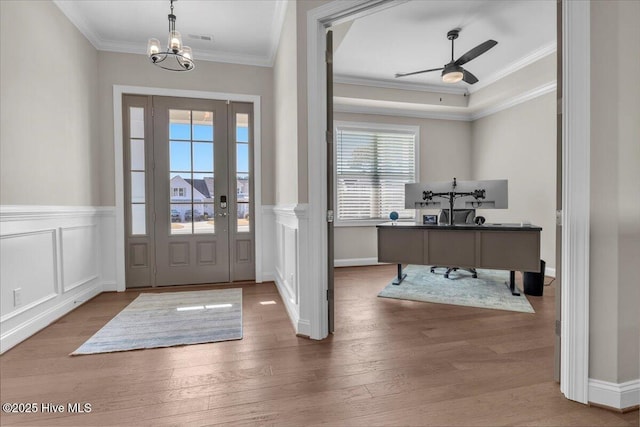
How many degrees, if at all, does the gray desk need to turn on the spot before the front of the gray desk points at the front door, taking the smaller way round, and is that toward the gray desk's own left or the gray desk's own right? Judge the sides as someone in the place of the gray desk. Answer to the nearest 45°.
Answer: approximately 90° to the gray desk's own left

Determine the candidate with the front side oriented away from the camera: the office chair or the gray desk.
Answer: the gray desk

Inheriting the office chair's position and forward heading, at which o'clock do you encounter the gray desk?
The gray desk is roughly at 12 o'clock from the office chair.

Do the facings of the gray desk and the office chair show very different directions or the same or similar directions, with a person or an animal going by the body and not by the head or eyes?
very different directions

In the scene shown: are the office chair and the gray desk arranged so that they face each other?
yes

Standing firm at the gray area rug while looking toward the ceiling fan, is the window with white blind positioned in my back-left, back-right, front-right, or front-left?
front-left

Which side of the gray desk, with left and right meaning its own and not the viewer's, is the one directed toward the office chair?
front

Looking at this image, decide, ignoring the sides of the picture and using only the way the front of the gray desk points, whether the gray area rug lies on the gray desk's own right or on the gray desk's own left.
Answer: on the gray desk's own left

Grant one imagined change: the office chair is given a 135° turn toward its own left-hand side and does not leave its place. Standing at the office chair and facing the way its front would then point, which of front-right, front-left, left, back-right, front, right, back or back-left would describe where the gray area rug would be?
back

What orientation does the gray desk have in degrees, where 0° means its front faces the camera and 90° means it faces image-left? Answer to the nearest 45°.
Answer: approximately 180°

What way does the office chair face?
toward the camera

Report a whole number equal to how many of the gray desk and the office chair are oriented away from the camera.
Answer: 1
